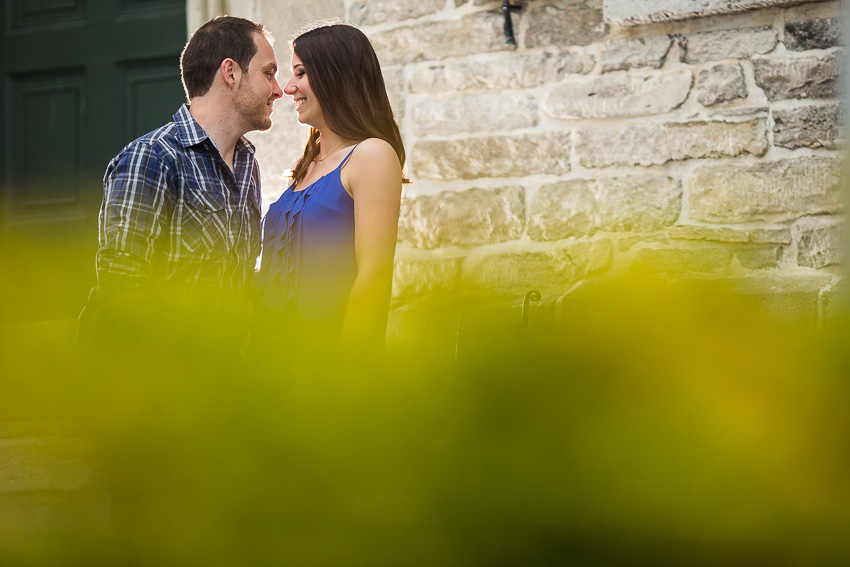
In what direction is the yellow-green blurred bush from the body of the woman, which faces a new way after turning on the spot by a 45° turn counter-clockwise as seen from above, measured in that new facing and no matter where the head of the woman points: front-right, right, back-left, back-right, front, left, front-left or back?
front

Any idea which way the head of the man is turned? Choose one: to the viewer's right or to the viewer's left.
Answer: to the viewer's right

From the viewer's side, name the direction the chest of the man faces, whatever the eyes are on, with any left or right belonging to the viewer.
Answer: facing the viewer and to the right of the viewer

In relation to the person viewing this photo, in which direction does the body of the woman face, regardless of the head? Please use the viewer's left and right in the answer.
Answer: facing the viewer and to the left of the viewer

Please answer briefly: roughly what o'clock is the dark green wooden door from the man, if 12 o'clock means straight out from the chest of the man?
The dark green wooden door is roughly at 7 o'clock from the man.

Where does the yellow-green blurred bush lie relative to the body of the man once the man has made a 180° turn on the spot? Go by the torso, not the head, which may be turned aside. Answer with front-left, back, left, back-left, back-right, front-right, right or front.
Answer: back-left

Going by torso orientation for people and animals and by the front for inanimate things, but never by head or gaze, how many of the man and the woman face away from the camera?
0

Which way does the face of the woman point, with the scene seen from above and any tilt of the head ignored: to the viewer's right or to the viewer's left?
to the viewer's left
